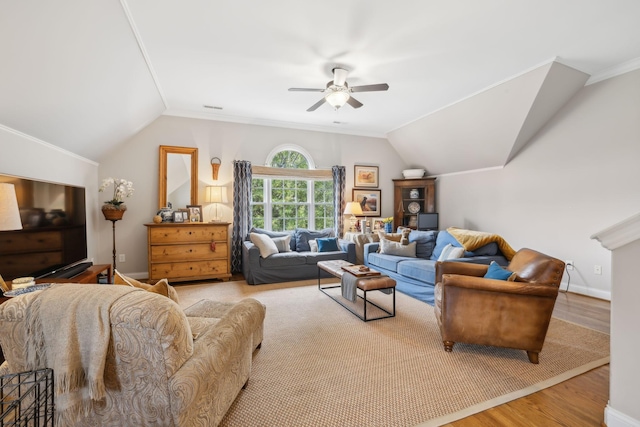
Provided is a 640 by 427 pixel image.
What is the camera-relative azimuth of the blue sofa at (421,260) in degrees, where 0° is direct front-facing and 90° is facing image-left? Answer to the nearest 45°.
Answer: approximately 45°

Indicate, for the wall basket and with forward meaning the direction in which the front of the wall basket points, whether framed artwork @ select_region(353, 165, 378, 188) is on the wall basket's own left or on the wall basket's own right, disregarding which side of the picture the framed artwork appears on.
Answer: on the wall basket's own left

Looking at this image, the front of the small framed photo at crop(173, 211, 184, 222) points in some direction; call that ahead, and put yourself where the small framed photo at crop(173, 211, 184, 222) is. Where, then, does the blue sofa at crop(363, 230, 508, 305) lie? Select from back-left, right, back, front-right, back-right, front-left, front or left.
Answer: front-left

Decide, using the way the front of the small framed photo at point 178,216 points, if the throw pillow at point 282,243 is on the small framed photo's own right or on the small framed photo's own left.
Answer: on the small framed photo's own left

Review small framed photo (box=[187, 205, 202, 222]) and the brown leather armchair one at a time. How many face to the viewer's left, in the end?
1

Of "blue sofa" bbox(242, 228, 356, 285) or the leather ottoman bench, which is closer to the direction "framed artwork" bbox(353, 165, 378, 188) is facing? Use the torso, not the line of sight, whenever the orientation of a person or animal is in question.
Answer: the leather ottoman bench

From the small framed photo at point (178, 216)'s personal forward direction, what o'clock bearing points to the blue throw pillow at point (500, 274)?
The blue throw pillow is roughly at 11 o'clock from the small framed photo.

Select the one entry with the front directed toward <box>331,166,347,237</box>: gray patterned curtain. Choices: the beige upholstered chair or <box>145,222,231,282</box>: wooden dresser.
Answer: the beige upholstered chair

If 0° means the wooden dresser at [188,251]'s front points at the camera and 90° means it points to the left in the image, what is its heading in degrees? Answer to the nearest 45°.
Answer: approximately 0°
